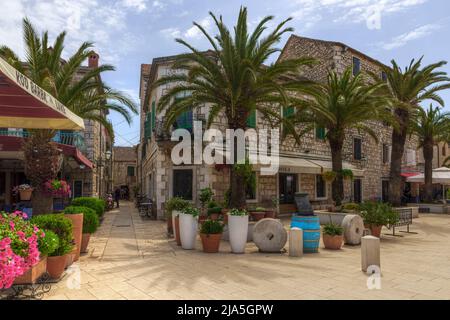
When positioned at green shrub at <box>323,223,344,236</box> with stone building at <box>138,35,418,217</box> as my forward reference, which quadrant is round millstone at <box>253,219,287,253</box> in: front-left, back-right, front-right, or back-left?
back-left

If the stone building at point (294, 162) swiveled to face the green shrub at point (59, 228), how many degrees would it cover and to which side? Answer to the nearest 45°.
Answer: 0° — it already faces it

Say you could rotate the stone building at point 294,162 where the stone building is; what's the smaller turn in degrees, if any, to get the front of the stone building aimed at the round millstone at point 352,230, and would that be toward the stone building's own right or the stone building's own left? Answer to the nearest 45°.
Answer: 0° — it already faces it

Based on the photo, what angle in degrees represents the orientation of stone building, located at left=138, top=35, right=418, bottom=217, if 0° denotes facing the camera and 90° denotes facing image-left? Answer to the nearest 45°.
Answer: approximately 0°

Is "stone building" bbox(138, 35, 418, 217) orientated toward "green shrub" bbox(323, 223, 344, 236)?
yes

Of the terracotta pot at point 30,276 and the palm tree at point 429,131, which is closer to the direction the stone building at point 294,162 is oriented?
the terracotta pot
